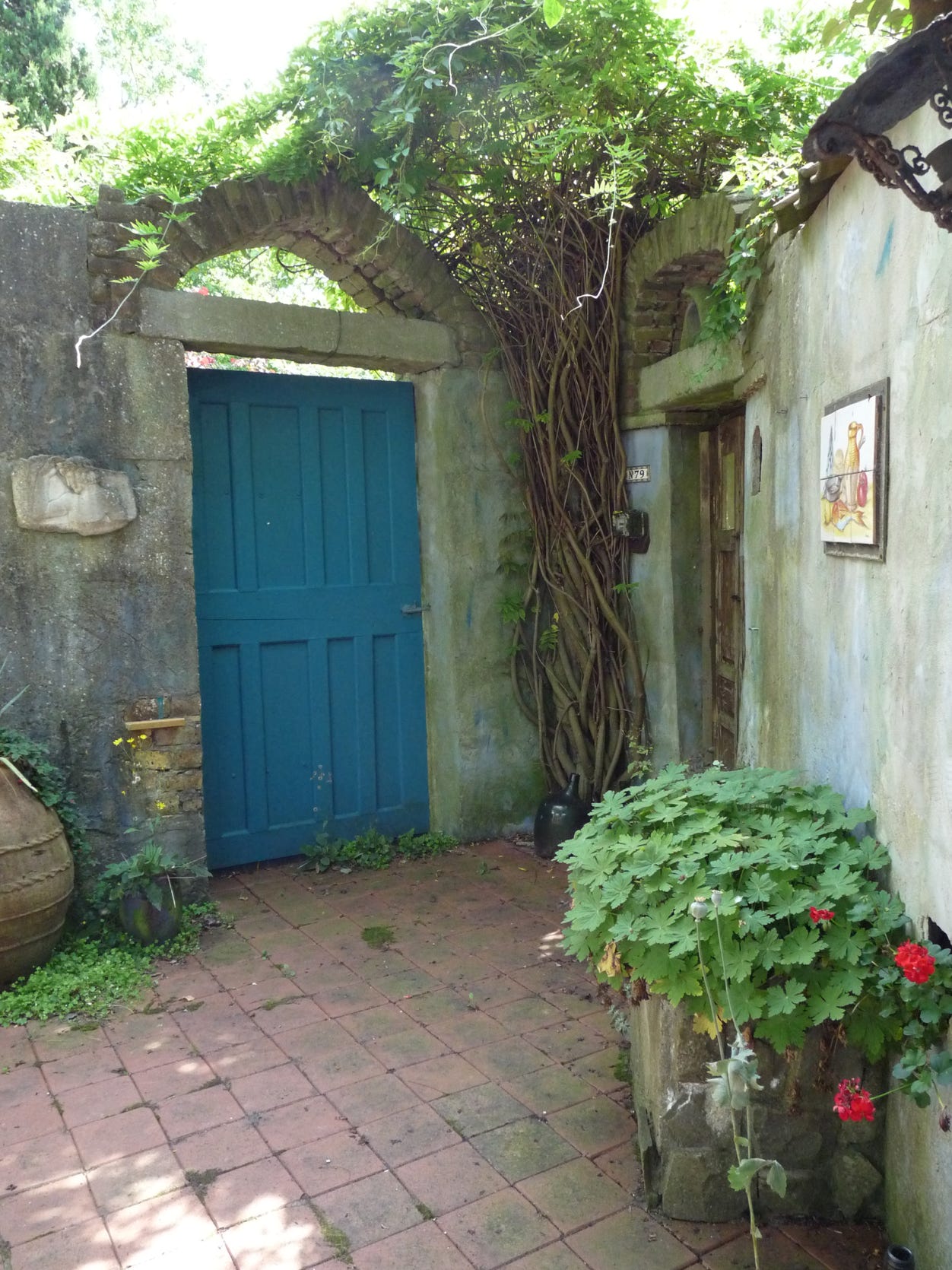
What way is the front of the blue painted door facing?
toward the camera

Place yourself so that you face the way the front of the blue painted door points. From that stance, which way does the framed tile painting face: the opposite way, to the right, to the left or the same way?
to the right

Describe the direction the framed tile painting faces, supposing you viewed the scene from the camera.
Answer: facing the viewer and to the left of the viewer

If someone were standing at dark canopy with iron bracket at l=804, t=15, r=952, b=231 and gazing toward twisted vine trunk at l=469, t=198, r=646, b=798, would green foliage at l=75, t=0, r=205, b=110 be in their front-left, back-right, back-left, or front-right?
front-left

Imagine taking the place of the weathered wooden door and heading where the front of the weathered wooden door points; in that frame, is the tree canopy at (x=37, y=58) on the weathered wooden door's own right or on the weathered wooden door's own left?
on the weathered wooden door's own right

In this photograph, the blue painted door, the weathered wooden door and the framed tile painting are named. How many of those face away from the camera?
0

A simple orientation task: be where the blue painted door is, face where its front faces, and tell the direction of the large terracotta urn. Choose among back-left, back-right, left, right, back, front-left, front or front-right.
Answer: front-right

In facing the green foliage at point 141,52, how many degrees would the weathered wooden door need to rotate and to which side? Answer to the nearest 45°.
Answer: approximately 90° to its right

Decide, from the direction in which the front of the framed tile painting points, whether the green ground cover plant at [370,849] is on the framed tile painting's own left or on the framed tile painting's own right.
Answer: on the framed tile painting's own right

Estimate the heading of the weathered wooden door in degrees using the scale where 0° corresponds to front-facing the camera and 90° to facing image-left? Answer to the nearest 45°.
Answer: approximately 45°

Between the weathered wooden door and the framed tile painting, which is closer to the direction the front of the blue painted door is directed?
the framed tile painting

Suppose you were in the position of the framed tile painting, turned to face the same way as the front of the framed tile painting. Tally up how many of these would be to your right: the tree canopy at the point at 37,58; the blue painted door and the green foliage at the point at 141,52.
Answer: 3

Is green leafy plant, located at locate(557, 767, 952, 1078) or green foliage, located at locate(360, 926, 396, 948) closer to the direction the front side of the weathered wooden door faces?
the green foliage

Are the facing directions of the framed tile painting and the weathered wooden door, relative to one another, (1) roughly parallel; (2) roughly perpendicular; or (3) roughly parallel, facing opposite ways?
roughly parallel

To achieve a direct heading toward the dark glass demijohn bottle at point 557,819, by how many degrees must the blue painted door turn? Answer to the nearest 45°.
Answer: approximately 90° to its left

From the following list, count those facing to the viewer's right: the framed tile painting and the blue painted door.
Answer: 0

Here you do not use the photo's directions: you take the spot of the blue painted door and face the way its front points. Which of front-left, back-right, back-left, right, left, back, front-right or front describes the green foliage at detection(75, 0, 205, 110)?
back
